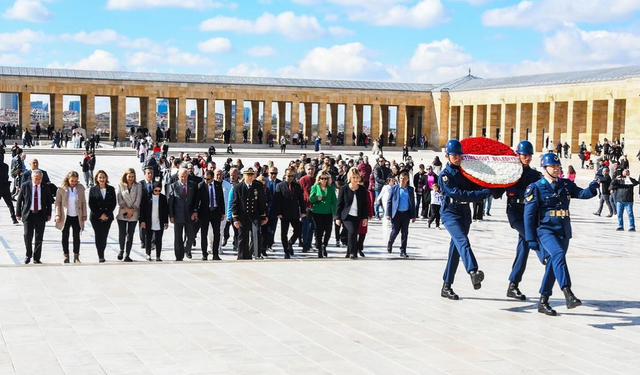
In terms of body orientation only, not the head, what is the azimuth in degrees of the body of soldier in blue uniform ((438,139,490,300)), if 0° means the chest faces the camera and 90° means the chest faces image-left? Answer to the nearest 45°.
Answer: approximately 315°

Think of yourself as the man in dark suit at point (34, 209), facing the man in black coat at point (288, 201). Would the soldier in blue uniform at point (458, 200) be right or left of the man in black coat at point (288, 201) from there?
right

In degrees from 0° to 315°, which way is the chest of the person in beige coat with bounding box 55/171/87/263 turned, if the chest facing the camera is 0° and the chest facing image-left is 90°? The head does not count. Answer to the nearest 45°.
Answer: approximately 0°

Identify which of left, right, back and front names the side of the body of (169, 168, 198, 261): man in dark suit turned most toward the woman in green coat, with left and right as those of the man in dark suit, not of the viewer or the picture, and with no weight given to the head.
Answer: left

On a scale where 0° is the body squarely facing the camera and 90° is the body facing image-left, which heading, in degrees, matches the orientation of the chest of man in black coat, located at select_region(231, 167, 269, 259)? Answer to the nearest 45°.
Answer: approximately 0°

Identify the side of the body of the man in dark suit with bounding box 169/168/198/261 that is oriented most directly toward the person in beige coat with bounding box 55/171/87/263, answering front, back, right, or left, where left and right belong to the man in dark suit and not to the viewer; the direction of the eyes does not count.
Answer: right

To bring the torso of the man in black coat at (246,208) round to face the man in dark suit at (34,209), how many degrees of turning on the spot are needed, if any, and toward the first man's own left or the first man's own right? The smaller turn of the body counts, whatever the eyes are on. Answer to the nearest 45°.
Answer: approximately 90° to the first man's own right

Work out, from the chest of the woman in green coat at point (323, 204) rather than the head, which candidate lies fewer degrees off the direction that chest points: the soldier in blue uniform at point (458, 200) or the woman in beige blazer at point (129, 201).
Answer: the soldier in blue uniform
